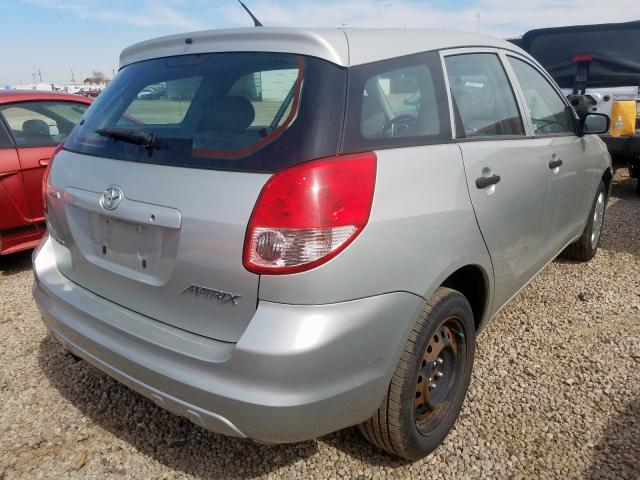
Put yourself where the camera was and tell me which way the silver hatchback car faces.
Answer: facing away from the viewer and to the right of the viewer

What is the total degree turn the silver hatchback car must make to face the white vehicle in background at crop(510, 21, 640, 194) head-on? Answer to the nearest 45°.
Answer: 0° — it already faces it

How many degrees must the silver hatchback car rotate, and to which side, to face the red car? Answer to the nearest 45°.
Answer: approximately 90° to its left
